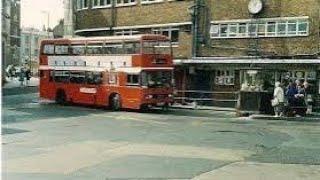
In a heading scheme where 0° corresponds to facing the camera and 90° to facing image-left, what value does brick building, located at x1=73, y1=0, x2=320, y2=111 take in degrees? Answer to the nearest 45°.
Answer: approximately 0°

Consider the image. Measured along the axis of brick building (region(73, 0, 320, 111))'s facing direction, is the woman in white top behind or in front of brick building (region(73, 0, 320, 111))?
in front

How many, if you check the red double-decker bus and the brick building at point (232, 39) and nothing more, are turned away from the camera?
0

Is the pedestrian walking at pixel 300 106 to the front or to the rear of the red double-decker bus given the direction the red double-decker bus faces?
to the front

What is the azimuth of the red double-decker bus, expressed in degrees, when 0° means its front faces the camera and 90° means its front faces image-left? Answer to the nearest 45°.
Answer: approximately 315°
